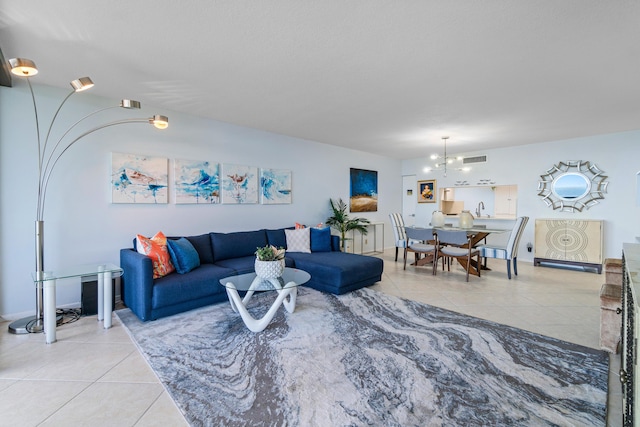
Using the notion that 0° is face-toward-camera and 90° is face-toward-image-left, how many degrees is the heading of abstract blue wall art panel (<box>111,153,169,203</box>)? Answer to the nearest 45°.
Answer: approximately 0°

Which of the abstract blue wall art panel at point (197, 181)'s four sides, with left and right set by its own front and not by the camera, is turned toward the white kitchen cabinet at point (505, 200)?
left

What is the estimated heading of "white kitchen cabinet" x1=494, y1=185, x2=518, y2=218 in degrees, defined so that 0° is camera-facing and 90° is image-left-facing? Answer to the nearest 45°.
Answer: approximately 0°

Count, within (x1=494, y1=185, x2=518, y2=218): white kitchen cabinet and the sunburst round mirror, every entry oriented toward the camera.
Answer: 2

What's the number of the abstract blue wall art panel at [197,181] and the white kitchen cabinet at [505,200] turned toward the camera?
2

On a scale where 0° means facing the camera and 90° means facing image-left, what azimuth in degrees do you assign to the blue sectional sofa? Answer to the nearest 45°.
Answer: approximately 315°

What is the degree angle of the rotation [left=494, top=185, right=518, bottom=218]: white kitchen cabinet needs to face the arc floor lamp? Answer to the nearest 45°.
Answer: approximately 45° to its right
